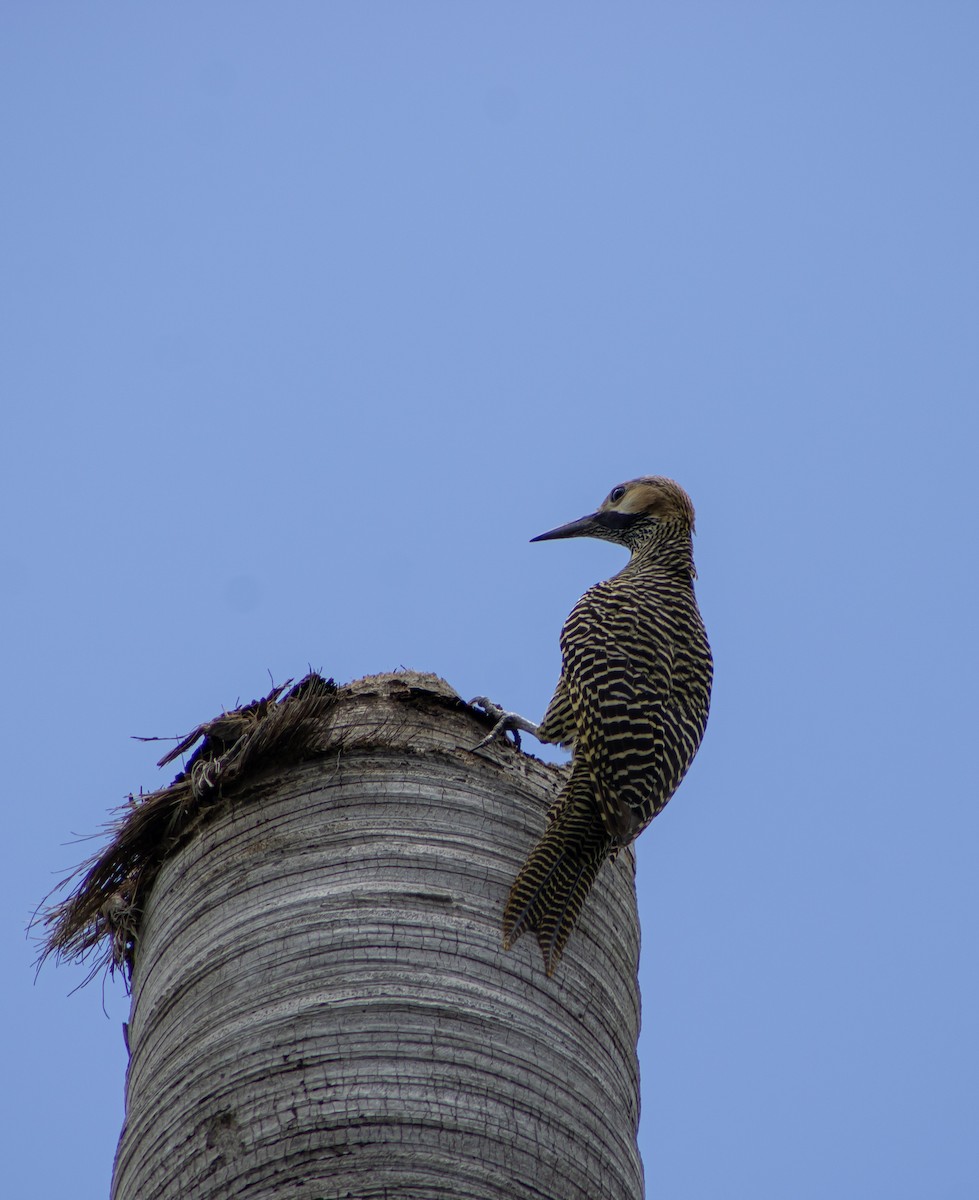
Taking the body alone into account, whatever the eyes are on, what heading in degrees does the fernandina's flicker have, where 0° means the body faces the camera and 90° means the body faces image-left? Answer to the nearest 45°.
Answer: approximately 135°
